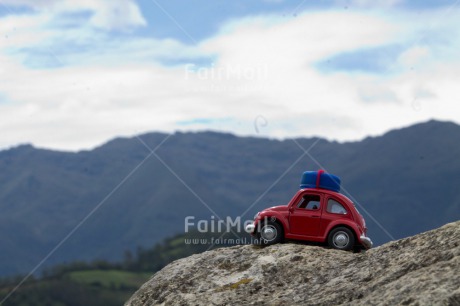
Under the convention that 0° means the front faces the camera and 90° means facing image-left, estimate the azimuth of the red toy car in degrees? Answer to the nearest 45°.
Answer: approximately 90°
